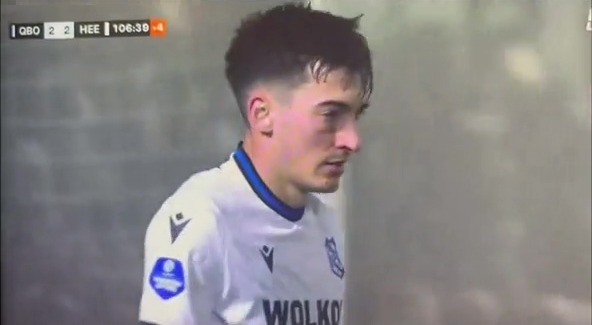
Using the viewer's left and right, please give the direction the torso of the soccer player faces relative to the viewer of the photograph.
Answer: facing the viewer and to the right of the viewer
